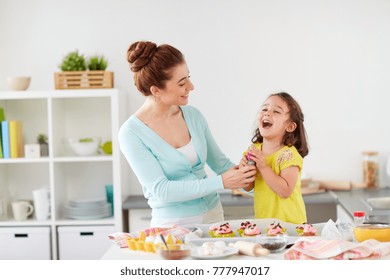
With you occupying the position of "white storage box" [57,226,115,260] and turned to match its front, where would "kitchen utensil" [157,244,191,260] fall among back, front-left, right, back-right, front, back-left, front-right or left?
front

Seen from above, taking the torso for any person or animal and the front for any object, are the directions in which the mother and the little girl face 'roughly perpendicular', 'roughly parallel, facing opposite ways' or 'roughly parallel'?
roughly perpendicular

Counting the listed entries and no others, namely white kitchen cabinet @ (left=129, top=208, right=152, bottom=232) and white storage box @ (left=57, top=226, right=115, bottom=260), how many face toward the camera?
2

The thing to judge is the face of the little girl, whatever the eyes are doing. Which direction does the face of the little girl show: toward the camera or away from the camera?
toward the camera

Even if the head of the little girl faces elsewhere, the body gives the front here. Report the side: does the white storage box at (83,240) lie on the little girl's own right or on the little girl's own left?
on the little girl's own right

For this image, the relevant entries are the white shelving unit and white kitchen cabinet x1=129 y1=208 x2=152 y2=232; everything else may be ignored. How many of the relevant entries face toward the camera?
2

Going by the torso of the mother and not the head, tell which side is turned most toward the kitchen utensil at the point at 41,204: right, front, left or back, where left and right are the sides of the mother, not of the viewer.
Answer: back

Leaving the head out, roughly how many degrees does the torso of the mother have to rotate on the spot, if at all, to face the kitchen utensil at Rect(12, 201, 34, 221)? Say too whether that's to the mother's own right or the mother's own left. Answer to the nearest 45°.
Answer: approximately 180°

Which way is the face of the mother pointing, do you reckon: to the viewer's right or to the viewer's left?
to the viewer's right

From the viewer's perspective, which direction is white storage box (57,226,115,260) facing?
toward the camera

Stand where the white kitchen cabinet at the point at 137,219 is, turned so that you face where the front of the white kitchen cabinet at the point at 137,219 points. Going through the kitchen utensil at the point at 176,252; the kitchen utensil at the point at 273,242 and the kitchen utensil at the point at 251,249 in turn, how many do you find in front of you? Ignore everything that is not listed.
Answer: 3

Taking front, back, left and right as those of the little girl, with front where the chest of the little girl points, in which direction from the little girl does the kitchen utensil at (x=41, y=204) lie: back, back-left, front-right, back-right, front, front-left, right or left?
right

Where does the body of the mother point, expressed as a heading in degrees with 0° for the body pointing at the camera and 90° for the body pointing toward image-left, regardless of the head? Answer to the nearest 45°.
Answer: approximately 315°

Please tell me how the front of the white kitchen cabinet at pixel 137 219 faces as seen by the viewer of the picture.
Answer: facing the viewer

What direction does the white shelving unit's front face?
toward the camera

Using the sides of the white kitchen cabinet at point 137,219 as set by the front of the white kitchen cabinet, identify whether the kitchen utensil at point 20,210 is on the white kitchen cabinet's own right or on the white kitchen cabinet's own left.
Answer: on the white kitchen cabinet's own right
